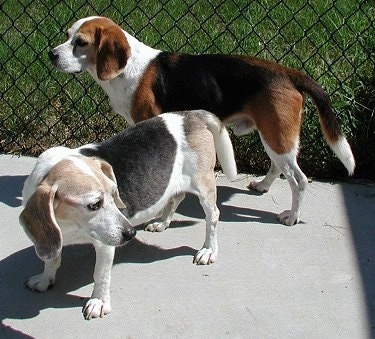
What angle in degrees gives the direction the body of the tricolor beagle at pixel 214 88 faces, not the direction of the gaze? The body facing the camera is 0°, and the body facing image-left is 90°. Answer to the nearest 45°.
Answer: approximately 90°

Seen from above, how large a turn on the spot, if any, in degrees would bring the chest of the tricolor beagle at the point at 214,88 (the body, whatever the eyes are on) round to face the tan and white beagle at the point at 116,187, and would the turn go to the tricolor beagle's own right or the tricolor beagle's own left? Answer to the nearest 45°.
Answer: approximately 45° to the tricolor beagle's own left
